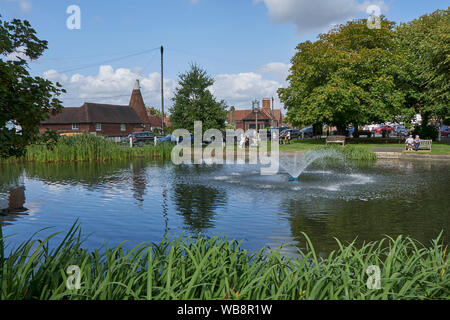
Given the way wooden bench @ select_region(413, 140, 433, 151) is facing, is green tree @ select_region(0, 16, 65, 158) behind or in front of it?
in front

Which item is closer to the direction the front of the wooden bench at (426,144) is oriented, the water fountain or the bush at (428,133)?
the water fountain

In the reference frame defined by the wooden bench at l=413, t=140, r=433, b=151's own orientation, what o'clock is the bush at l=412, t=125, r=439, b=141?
The bush is roughly at 6 o'clock from the wooden bench.

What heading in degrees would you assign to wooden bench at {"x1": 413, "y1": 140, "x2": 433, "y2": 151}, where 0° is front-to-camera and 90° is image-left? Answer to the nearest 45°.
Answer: approximately 0°

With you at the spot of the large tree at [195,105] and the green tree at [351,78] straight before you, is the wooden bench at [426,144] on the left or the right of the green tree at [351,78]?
right

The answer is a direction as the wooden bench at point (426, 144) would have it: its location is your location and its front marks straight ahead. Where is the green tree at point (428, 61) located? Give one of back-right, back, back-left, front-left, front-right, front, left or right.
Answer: back

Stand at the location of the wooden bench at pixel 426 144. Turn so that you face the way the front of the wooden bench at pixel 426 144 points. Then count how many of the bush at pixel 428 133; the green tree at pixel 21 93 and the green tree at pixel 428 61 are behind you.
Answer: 2

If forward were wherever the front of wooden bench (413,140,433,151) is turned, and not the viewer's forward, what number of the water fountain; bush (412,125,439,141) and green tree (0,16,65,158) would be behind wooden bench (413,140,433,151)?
1

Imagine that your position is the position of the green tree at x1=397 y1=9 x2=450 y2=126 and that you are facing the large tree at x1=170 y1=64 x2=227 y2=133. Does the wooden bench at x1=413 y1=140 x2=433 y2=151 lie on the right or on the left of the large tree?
left

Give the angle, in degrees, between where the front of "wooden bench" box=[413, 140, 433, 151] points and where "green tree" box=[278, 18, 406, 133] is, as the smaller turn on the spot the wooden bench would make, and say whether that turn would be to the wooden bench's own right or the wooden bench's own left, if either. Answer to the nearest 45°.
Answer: approximately 135° to the wooden bench's own right

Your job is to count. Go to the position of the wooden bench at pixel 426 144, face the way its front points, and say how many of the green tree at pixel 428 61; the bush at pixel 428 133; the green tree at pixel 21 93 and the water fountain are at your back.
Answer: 2

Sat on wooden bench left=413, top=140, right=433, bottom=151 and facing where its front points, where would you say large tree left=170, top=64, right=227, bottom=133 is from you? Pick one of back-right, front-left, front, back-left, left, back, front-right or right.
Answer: right
